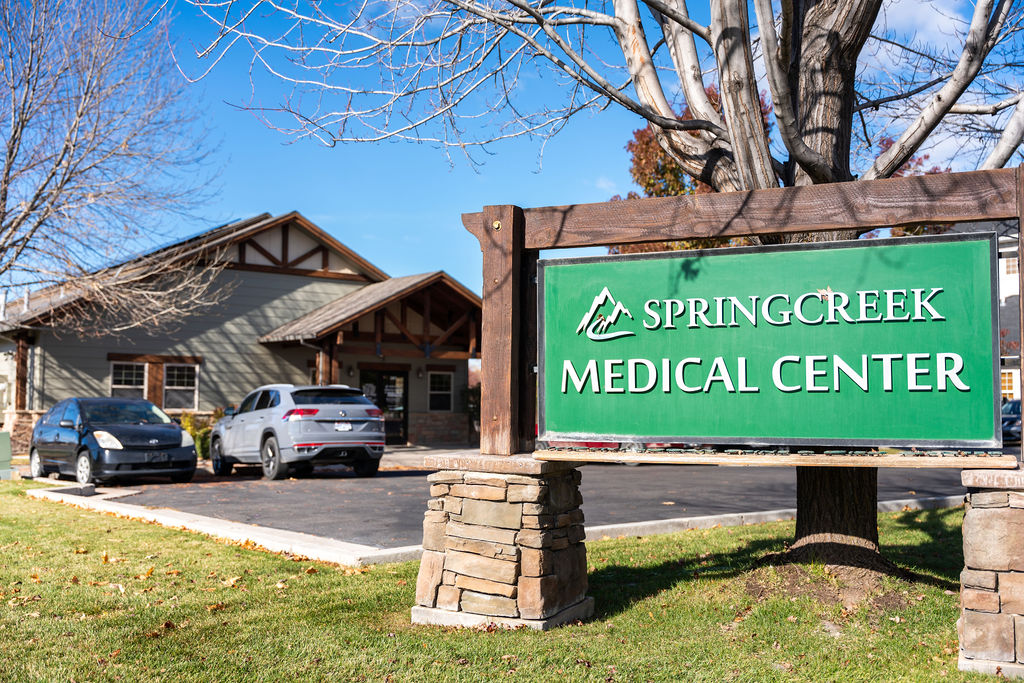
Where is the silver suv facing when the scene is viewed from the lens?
facing away from the viewer and to the left of the viewer

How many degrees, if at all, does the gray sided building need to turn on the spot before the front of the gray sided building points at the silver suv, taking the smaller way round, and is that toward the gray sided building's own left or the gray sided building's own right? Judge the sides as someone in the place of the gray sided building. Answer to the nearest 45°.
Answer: approximately 45° to the gray sided building's own right

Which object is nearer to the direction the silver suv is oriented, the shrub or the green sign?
the shrub
